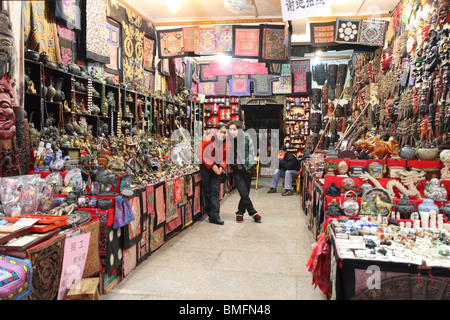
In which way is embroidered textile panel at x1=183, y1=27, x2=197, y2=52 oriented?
toward the camera

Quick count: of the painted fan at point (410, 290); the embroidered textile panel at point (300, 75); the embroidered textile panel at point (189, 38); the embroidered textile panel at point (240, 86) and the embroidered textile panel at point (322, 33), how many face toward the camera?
5

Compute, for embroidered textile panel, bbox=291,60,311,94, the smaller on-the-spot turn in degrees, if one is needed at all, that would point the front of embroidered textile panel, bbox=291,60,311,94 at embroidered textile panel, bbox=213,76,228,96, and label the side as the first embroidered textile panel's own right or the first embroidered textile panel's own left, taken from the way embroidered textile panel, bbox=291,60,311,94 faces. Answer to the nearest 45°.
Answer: approximately 90° to the first embroidered textile panel's own right

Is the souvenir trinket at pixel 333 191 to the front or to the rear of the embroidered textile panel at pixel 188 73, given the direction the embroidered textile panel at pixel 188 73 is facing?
to the front

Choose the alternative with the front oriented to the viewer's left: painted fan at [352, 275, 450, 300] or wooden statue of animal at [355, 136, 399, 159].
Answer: the wooden statue of animal

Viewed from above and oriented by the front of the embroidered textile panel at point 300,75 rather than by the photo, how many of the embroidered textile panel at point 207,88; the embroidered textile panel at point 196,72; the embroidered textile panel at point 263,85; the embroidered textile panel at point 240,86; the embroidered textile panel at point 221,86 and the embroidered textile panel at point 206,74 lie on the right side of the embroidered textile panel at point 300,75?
6

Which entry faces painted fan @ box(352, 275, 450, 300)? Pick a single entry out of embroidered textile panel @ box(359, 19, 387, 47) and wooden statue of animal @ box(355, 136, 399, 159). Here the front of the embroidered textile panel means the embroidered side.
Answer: the embroidered textile panel

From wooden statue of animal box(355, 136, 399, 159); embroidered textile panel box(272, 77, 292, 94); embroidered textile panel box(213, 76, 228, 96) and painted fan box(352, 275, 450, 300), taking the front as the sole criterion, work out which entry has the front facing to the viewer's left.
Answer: the wooden statue of animal

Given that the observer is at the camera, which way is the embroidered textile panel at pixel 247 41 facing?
facing the viewer

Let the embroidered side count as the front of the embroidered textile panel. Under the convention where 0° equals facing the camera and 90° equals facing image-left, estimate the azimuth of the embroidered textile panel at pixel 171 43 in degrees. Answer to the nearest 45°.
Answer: approximately 0°

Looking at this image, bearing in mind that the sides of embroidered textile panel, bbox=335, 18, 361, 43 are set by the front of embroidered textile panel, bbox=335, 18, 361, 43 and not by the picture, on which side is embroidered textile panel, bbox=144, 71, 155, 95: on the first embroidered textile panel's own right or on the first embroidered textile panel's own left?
on the first embroidered textile panel's own right

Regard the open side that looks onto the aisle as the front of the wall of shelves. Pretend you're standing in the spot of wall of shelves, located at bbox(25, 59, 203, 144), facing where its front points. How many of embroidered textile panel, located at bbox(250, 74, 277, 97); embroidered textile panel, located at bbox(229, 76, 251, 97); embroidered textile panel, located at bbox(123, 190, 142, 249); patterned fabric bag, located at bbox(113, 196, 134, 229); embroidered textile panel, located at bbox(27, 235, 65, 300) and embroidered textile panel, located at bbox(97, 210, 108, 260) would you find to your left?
2

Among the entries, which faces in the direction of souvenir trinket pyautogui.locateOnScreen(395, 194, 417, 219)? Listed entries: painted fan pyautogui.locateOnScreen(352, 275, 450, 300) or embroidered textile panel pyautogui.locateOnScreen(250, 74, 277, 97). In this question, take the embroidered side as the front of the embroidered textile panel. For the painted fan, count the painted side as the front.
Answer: the embroidered textile panel

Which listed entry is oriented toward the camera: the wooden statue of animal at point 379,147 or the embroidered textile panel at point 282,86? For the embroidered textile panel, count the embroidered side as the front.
the embroidered textile panel

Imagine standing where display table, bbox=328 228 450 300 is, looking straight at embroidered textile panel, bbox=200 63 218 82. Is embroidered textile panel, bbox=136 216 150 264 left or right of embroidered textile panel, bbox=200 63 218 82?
left

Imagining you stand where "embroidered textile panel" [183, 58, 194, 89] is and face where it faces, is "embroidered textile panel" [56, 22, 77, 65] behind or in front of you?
in front

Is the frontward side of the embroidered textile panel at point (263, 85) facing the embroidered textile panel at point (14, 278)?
yes
